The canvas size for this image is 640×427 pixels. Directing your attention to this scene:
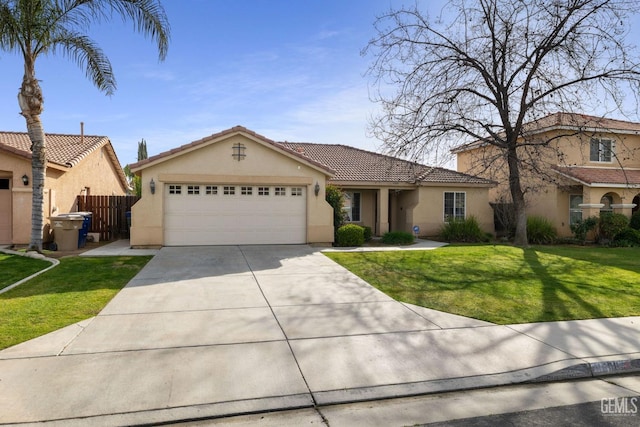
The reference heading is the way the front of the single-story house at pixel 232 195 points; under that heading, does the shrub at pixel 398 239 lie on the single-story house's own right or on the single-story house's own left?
on the single-story house's own left

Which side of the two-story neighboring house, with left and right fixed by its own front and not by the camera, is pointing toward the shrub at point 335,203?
right

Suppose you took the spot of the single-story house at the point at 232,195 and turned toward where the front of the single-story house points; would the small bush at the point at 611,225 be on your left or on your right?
on your left

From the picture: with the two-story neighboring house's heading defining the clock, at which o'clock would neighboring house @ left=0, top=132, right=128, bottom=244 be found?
The neighboring house is roughly at 3 o'clock from the two-story neighboring house.

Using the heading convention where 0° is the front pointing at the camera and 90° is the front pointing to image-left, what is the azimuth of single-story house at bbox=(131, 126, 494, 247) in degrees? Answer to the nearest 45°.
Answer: approximately 0°

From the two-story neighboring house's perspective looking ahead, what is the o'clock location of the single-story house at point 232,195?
The single-story house is roughly at 3 o'clock from the two-story neighboring house.
